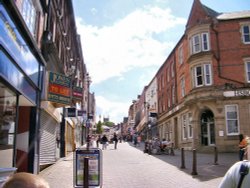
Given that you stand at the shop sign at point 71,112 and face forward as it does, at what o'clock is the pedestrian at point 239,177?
The pedestrian is roughly at 12 o'clock from the shop sign.

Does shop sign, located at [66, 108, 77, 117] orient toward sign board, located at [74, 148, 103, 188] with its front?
yes

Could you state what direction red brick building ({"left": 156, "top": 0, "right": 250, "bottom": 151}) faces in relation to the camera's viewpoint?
facing the viewer and to the left of the viewer

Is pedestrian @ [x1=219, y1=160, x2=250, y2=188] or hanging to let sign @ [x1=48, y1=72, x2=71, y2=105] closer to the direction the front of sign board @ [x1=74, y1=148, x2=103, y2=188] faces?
the pedestrian

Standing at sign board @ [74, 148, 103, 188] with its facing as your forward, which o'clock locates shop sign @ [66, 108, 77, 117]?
The shop sign is roughly at 6 o'clock from the sign board.

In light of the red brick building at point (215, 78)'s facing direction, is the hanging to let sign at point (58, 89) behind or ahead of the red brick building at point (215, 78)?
ahead

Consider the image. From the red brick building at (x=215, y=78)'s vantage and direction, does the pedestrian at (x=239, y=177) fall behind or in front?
in front

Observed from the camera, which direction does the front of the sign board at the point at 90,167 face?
facing the viewer

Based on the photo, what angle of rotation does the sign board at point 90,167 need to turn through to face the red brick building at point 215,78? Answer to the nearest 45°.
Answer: approximately 135° to its left

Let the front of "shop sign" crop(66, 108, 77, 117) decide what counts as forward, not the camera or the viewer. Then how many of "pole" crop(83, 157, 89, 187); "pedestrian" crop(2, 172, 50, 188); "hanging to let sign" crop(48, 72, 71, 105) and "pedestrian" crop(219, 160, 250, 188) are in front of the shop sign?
4

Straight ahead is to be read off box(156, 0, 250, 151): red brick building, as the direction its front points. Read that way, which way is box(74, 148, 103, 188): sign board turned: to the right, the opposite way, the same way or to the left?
to the left

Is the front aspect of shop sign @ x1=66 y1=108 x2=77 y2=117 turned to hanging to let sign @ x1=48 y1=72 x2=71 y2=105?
yes

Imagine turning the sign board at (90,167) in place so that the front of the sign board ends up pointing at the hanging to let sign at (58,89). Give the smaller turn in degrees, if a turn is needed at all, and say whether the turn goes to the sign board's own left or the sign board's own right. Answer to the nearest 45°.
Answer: approximately 180°

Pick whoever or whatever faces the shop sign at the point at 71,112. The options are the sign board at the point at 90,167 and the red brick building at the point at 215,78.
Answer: the red brick building

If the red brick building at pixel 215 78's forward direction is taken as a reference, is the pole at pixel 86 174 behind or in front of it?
in front

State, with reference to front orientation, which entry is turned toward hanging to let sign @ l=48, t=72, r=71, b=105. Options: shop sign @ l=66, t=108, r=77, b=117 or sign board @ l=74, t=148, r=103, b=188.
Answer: the shop sign

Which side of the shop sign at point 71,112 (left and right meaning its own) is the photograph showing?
front
